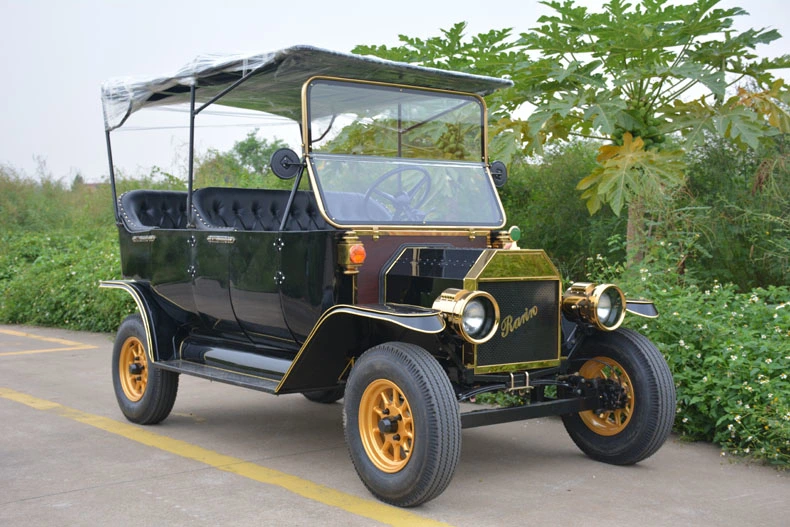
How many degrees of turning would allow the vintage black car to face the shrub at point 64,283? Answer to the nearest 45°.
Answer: approximately 180°

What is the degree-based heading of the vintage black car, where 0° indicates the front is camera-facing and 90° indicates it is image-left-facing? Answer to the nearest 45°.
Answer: approximately 315°

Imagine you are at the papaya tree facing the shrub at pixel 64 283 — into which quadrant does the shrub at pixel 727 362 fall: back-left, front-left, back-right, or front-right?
back-left

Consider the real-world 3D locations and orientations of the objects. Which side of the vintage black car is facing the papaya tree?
left

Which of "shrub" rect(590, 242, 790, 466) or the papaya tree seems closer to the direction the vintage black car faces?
the shrub

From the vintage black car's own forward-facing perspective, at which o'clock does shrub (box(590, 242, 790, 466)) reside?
The shrub is roughly at 10 o'clock from the vintage black car.
